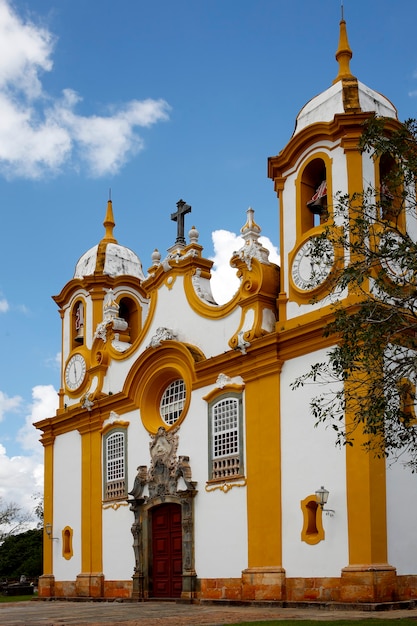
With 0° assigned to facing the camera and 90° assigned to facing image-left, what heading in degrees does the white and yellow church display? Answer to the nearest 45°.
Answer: approximately 45°
